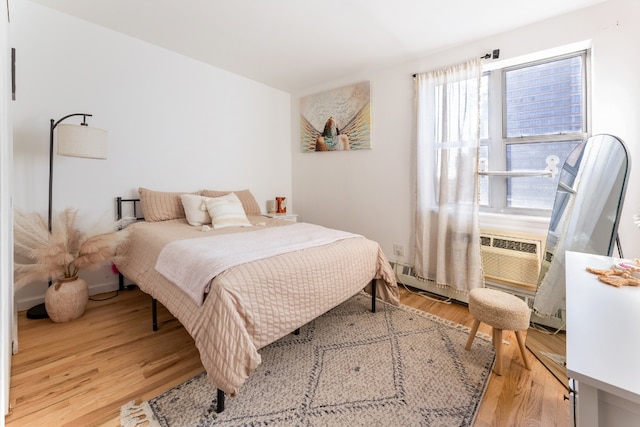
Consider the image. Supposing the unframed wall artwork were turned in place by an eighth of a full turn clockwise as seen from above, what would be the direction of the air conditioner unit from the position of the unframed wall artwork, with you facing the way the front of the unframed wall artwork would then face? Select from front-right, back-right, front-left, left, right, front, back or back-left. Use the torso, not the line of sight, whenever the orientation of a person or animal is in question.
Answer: back-left

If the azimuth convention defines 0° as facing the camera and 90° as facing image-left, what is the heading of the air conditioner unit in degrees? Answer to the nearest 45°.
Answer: approximately 45°

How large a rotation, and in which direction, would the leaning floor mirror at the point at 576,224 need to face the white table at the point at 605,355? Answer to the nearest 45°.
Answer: approximately 45° to its left

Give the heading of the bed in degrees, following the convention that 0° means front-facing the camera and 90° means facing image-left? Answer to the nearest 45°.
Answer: approximately 315°

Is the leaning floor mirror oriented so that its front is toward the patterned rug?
yes
